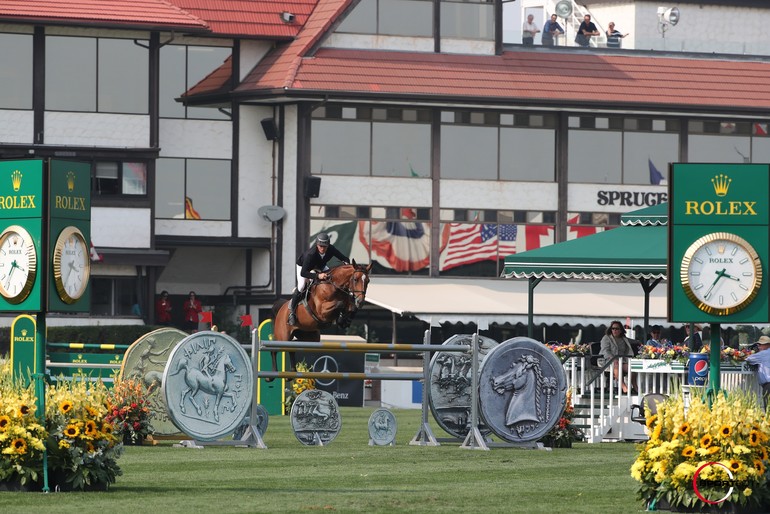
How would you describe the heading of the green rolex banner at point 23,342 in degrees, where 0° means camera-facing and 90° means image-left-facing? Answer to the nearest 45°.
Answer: approximately 0°

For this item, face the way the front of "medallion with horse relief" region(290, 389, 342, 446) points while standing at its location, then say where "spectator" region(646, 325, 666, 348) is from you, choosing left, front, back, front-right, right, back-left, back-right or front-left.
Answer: back-left

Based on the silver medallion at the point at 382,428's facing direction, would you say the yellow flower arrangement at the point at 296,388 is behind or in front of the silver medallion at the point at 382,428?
behind

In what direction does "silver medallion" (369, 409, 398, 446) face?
toward the camera

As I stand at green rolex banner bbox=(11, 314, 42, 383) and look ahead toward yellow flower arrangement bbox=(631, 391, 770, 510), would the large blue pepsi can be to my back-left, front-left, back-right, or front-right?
front-left

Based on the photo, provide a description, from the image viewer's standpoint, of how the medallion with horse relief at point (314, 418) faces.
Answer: facing the viewer

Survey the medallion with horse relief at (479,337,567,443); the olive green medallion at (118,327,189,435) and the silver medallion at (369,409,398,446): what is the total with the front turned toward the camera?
3

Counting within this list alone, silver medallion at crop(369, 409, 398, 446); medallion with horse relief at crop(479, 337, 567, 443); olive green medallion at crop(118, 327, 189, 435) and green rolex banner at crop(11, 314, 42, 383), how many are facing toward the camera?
4

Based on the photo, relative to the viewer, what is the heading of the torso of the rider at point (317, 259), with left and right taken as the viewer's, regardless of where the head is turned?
facing the viewer and to the right of the viewer

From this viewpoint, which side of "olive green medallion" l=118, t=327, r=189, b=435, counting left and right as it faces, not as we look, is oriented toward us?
front

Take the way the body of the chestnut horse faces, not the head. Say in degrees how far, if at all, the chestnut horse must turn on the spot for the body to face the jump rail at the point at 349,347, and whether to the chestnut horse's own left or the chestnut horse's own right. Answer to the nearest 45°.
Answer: approximately 45° to the chestnut horse's own right
